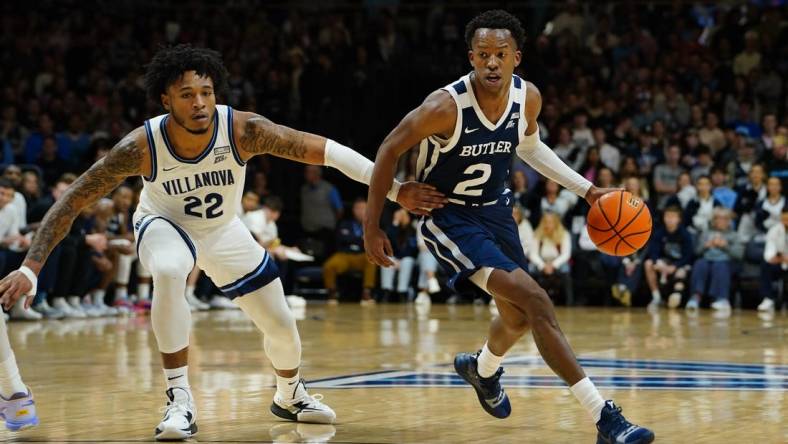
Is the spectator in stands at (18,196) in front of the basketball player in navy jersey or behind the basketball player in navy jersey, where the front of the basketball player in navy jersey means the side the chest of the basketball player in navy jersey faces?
behind

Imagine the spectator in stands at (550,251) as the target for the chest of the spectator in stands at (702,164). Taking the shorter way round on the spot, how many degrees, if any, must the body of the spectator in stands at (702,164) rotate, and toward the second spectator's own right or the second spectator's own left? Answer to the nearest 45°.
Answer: approximately 45° to the second spectator's own right

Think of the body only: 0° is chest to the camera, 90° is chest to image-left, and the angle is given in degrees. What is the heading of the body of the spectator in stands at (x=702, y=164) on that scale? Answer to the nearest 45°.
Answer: approximately 0°

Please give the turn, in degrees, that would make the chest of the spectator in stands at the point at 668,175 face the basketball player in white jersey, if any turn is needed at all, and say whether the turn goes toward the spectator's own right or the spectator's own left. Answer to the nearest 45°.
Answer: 0° — they already face them

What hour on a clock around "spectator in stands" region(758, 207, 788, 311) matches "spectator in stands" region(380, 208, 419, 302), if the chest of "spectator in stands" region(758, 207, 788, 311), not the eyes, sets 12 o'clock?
"spectator in stands" region(380, 208, 419, 302) is roughly at 3 o'clock from "spectator in stands" region(758, 207, 788, 311).
